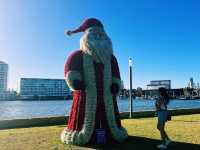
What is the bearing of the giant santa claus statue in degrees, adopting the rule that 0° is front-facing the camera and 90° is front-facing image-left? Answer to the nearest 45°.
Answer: approximately 315°
